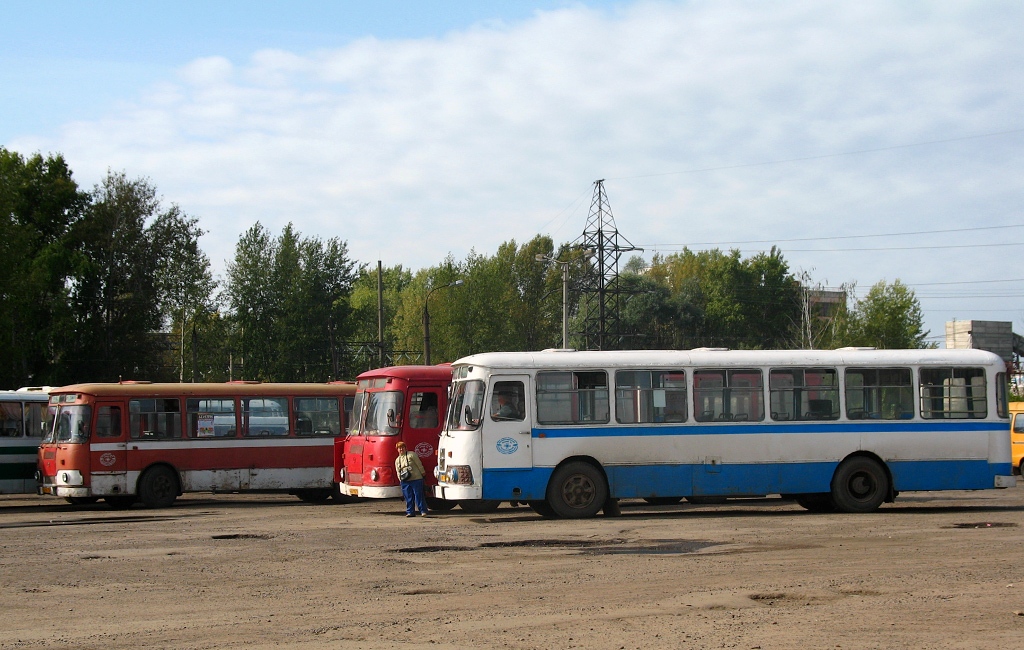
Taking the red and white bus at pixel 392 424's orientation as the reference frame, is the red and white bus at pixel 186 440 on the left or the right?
on its right

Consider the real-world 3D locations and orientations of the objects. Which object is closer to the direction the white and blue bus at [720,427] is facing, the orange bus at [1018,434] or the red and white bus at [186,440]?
the red and white bus

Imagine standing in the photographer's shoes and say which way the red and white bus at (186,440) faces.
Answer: facing the viewer and to the left of the viewer

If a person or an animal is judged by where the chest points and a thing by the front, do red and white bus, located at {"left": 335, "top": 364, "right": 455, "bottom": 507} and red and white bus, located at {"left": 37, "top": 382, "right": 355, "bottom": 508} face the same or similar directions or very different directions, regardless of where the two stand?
same or similar directions

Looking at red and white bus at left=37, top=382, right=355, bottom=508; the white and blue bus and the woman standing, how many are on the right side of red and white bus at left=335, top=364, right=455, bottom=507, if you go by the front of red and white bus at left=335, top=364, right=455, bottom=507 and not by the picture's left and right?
1

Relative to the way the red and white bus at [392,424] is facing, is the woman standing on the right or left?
on its left

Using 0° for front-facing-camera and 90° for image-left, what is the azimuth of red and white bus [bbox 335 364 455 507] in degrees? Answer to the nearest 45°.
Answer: approximately 45°

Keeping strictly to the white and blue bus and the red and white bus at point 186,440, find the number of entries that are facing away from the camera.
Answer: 0

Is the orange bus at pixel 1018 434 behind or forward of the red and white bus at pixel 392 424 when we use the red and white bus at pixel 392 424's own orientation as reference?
behind

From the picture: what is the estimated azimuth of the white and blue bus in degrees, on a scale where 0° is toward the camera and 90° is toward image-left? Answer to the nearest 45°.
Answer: approximately 90°

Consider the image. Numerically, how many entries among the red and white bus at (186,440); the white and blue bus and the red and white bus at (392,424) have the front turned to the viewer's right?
0
